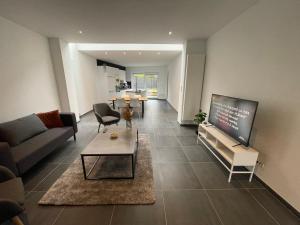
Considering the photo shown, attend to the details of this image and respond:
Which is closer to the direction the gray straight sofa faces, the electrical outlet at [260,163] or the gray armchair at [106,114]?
the electrical outlet

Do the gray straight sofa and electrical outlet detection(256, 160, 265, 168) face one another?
yes

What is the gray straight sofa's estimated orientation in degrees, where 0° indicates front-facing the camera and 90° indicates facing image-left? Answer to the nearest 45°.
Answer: approximately 315°

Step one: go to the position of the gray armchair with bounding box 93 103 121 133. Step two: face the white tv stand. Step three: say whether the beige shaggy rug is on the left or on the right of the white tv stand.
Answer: right

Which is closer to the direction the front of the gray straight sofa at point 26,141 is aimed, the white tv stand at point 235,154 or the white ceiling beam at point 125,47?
the white tv stand

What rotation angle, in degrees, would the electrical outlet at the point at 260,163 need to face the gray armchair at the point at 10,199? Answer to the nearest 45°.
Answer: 0° — it already faces it

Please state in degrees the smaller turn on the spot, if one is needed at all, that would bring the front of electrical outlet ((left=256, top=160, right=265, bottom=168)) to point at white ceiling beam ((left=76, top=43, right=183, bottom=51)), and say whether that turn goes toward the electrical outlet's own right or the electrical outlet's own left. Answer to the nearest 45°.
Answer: approximately 45° to the electrical outlet's own right

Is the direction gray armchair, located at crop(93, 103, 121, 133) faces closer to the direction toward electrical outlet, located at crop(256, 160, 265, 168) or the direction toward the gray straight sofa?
the electrical outlet

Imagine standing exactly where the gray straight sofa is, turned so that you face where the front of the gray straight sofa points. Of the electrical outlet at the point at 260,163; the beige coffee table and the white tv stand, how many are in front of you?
3
